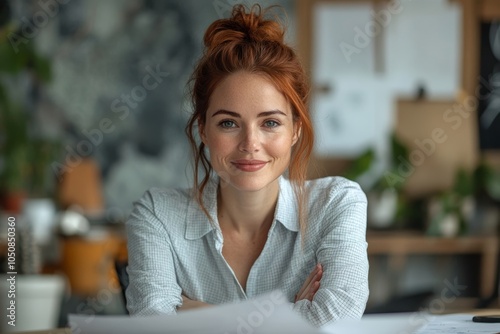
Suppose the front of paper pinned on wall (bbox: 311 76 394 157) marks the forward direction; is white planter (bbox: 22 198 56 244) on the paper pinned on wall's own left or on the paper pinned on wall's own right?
on the paper pinned on wall's own right

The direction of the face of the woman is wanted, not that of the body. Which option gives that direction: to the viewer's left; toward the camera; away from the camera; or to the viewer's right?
toward the camera

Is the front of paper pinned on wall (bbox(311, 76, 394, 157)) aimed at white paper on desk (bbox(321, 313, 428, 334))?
yes

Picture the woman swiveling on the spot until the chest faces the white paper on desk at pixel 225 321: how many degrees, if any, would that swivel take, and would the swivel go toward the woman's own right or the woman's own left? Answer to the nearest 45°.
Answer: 0° — they already face it

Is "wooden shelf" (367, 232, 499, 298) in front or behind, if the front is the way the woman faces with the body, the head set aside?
behind

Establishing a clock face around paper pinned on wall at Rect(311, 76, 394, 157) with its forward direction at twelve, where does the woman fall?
The woman is roughly at 12 o'clock from the paper pinned on wall.

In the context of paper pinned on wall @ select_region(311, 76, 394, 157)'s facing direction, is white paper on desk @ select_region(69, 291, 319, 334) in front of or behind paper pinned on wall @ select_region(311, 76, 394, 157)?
in front

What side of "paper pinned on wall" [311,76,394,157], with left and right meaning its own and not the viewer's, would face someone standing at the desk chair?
front

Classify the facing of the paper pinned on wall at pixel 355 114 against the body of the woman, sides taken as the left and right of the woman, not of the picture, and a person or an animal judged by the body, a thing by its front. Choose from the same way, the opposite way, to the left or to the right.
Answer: the same way

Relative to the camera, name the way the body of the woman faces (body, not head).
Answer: toward the camera

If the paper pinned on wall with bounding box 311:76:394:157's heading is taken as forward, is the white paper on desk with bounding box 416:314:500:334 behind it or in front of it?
in front

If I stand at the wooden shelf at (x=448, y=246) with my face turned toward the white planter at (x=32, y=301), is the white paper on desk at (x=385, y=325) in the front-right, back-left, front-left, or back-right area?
front-left
